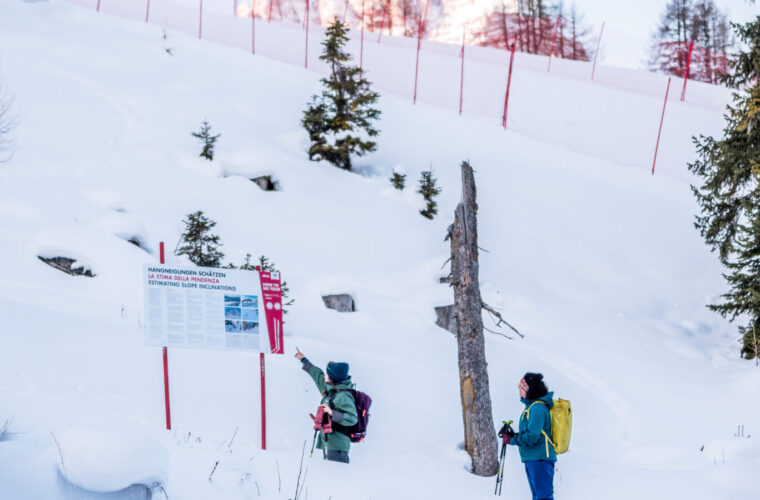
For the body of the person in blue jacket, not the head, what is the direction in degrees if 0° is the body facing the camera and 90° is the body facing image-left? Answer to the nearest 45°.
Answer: approximately 90°

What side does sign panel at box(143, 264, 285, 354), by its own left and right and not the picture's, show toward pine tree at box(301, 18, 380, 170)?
back

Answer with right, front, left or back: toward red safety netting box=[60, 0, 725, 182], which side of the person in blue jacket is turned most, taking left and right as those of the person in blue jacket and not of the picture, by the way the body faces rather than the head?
right

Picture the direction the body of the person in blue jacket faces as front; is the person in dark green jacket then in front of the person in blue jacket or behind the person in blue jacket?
in front

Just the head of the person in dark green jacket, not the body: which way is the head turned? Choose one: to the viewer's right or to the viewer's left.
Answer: to the viewer's left

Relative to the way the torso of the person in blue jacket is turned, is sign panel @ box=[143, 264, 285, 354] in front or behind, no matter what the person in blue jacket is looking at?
in front

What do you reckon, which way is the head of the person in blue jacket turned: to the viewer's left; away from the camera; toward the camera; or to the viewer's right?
to the viewer's left

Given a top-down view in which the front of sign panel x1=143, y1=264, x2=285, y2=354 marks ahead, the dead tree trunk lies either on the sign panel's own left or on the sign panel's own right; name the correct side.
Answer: on the sign panel's own left
